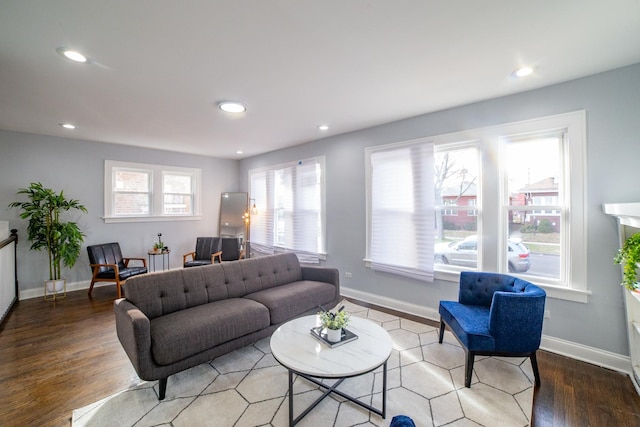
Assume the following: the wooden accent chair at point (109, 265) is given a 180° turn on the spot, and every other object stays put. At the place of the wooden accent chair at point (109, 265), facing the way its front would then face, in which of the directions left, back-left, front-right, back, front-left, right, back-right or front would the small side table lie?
right

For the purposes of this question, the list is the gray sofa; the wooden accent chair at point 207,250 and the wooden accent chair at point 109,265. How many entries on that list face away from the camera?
0

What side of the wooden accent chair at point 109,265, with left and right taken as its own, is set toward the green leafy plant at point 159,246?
left

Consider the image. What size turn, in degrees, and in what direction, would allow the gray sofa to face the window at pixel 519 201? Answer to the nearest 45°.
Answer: approximately 45° to its left

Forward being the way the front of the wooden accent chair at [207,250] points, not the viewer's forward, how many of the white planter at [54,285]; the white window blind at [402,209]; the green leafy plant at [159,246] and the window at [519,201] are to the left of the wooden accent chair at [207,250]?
2

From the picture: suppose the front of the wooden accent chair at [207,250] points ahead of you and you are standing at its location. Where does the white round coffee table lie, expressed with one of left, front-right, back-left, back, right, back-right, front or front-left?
front-left

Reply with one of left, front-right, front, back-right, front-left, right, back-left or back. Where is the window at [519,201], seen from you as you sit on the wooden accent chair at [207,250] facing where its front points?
left

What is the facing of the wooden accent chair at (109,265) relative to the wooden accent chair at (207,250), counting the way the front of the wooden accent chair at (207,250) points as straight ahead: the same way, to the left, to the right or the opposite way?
to the left

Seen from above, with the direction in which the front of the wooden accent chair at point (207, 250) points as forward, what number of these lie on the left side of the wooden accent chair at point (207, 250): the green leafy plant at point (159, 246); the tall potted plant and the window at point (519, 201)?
1

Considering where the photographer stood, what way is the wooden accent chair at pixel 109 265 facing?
facing the viewer and to the right of the viewer

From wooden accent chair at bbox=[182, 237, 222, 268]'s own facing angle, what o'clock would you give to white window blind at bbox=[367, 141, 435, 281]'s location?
The white window blind is roughly at 9 o'clock from the wooden accent chair.

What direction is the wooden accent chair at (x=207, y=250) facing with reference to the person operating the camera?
facing the viewer and to the left of the viewer

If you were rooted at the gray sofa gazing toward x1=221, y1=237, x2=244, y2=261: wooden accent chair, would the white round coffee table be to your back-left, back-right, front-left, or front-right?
back-right

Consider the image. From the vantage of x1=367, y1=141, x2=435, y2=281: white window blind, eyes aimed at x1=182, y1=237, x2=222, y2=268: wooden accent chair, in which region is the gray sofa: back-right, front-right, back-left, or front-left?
front-left

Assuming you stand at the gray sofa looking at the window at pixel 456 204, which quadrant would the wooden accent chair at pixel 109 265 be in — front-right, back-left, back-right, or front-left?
back-left
